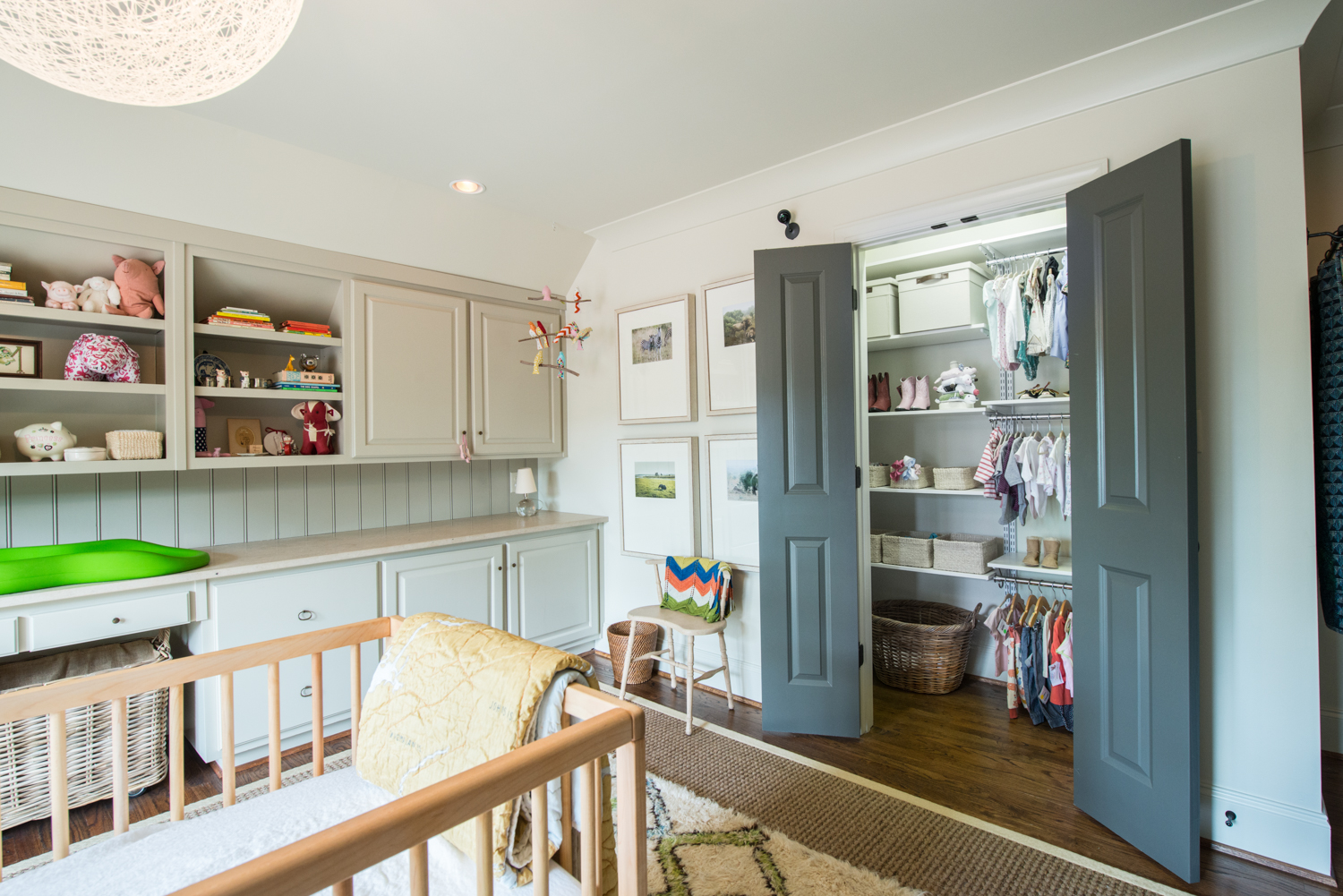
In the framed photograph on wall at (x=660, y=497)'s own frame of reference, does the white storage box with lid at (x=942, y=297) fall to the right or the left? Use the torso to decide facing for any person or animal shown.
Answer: on its left

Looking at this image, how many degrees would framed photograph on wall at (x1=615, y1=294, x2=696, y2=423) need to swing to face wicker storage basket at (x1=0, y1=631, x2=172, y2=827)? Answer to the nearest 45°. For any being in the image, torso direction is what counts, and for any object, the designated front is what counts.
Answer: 0° — it already faces it

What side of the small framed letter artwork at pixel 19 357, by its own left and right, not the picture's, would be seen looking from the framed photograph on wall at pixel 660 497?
left

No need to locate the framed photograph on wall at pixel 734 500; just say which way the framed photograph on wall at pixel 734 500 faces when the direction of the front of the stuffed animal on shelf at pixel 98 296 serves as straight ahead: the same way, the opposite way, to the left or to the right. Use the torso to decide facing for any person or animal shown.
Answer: to the right

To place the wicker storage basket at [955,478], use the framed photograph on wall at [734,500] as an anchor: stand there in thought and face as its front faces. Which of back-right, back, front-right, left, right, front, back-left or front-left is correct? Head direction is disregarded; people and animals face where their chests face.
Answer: back-left

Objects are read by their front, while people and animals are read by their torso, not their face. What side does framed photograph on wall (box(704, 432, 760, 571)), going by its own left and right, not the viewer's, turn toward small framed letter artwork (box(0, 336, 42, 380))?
front

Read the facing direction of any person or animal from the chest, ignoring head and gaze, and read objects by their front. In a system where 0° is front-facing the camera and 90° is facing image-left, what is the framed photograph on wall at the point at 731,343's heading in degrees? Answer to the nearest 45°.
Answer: approximately 45°

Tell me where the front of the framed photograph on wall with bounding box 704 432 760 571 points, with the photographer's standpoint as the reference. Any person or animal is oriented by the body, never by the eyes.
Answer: facing the viewer and to the left of the viewer

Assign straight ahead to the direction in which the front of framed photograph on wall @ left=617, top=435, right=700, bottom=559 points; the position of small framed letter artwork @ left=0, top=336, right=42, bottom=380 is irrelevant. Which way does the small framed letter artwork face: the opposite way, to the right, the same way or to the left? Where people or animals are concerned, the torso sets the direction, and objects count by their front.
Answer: to the left

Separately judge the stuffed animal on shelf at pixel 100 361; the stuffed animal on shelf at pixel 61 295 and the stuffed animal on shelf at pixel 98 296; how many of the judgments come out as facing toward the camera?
3

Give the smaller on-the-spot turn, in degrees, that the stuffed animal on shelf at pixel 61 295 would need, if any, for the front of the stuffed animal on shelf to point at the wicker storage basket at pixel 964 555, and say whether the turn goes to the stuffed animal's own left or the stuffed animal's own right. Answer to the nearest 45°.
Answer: approximately 45° to the stuffed animal's own left

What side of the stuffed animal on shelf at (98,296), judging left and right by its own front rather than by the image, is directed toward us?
front

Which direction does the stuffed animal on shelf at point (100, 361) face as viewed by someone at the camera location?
facing the viewer

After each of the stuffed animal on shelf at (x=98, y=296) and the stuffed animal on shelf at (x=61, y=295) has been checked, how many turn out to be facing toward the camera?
2

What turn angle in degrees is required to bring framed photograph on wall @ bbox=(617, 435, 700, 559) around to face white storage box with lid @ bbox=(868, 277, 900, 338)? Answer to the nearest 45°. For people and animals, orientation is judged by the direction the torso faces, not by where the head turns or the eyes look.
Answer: approximately 135° to its left
